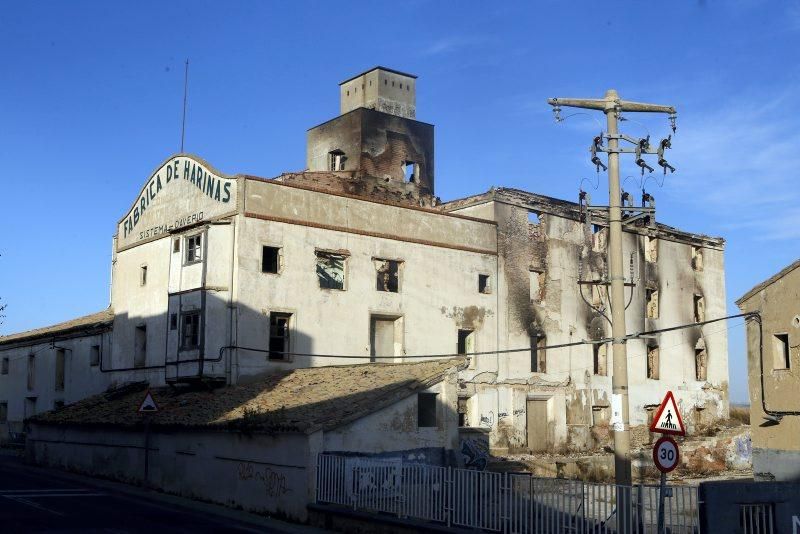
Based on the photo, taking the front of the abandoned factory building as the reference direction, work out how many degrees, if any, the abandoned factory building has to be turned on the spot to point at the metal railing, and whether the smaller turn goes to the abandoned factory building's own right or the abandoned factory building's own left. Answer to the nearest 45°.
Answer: approximately 45° to the abandoned factory building's own left

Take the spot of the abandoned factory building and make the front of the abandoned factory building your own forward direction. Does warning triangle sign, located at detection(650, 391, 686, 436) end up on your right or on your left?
on your left

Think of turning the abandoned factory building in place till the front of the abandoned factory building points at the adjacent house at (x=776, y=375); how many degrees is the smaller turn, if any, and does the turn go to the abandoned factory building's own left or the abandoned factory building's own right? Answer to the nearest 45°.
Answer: approximately 90° to the abandoned factory building's own left

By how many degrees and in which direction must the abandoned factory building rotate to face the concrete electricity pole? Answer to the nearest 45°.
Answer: approximately 45° to its left

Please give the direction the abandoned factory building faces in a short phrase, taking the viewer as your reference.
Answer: facing the viewer and to the left of the viewer

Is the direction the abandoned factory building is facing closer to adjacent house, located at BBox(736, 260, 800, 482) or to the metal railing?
the metal railing

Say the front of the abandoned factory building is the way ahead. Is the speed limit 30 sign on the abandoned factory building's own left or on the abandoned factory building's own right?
on the abandoned factory building's own left

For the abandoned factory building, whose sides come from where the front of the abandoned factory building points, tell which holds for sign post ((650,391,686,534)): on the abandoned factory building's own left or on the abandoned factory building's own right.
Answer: on the abandoned factory building's own left
